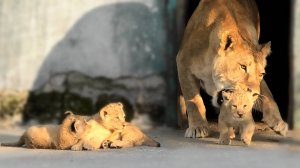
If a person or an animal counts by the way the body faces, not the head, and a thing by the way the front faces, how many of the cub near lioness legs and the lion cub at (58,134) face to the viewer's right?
1

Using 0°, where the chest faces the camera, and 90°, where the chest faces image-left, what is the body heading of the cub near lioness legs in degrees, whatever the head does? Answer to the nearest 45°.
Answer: approximately 0°

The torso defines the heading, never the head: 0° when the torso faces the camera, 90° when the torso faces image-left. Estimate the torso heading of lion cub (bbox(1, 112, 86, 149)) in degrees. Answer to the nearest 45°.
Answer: approximately 270°

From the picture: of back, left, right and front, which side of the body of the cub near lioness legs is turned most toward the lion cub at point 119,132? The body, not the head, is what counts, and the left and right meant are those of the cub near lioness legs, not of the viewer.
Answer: right

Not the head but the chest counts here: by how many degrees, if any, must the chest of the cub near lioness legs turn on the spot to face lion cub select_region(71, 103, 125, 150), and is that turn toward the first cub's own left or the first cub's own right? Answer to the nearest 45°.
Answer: approximately 90° to the first cub's own right
